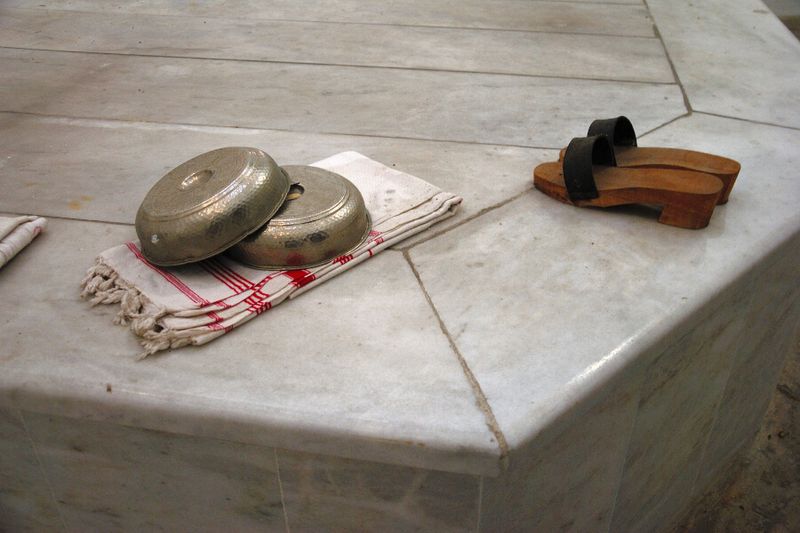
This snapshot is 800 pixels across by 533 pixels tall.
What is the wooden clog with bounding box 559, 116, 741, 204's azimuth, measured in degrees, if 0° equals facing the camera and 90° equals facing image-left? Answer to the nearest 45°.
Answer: approximately 90°

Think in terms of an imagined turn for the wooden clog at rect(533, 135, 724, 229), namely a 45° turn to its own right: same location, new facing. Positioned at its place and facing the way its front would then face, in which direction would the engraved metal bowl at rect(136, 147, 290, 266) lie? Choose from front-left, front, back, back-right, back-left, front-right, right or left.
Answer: left

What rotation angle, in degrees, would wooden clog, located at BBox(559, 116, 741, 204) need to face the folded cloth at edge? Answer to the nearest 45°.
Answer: approximately 45° to its left

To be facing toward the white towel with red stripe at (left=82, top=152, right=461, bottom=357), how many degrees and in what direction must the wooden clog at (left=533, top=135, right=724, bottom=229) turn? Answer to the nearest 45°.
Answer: approximately 45° to its left

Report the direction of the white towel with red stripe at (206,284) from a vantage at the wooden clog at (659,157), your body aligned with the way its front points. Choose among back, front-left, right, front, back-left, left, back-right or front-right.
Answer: front-left

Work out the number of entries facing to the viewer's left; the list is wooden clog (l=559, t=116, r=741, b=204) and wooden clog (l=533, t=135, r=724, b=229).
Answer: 2

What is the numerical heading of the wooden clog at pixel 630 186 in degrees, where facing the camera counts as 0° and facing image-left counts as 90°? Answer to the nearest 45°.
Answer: approximately 90°

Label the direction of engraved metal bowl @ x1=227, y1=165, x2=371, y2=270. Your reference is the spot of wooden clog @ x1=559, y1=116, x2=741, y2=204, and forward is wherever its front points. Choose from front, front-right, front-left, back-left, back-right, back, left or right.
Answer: front-left
